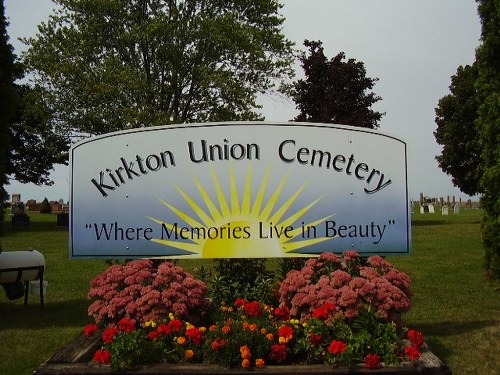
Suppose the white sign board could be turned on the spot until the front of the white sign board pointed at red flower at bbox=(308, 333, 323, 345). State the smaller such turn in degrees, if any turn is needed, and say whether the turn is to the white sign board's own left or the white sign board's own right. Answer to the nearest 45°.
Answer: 0° — it already faces it

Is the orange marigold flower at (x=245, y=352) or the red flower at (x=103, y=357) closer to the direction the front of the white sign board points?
the orange marigold flower

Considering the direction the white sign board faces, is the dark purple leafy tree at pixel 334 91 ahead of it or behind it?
behind

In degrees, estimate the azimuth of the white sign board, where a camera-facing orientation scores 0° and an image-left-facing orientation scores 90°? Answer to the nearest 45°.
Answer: approximately 0°

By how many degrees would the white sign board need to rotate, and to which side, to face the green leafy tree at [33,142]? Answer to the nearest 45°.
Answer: approximately 135° to its right

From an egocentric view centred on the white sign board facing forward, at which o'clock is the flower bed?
The flower bed is roughly at 12 o'clock from the white sign board.

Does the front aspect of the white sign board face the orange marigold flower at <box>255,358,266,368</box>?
yes

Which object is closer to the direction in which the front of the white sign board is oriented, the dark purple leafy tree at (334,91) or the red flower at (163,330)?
the red flower
